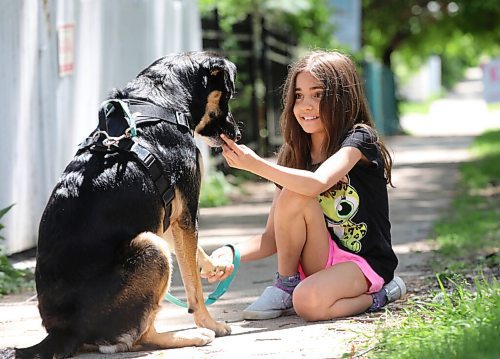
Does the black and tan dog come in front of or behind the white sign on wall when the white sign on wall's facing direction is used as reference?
in front

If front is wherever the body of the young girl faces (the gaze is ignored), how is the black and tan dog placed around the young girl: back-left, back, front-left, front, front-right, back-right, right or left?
front

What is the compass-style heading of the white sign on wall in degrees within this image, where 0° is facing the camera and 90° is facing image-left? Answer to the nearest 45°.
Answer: approximately 315°

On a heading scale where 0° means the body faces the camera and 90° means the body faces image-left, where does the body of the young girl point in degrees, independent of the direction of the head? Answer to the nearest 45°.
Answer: approximately 45°

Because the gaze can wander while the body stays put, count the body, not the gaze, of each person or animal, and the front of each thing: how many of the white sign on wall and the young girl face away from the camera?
0
